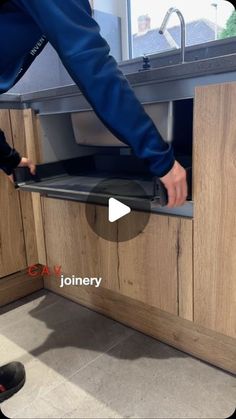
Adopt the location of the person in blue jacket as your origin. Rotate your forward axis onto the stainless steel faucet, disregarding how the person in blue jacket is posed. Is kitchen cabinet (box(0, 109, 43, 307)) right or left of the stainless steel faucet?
left

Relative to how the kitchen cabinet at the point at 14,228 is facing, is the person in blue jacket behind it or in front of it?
in front

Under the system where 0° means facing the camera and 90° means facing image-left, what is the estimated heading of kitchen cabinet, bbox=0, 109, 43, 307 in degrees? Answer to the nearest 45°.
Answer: approximately 315°
